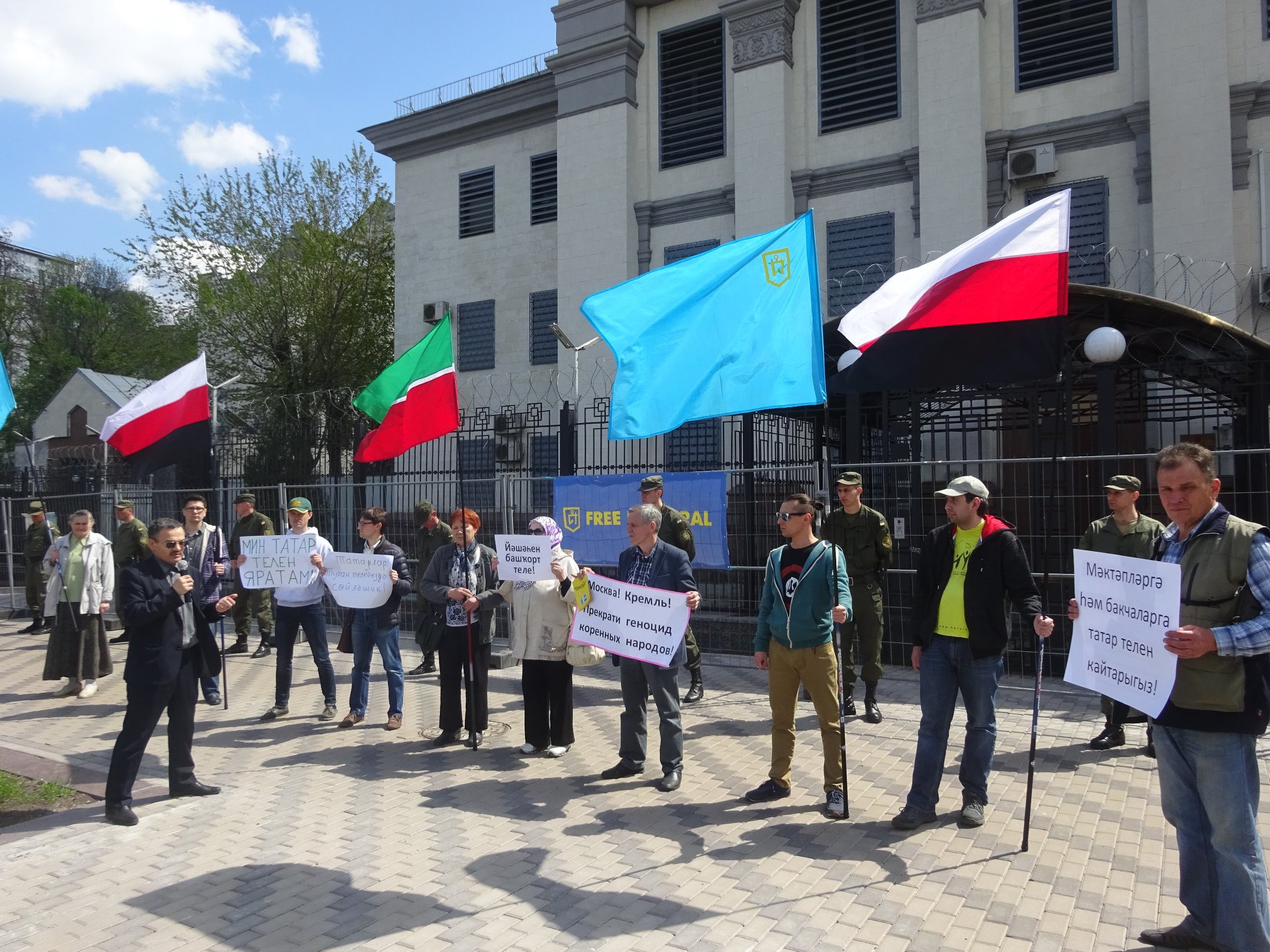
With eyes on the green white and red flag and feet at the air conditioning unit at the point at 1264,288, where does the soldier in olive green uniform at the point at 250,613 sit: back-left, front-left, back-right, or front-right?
front-right

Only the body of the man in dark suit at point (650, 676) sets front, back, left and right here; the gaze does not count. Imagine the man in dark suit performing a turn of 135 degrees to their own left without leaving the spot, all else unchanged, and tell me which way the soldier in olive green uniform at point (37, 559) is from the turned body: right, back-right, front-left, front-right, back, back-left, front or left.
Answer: back-left

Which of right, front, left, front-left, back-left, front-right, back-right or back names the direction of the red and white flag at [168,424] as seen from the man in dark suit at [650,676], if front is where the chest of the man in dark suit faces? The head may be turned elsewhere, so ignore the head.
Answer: right

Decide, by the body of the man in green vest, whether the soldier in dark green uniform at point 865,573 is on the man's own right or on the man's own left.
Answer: on the man's own right

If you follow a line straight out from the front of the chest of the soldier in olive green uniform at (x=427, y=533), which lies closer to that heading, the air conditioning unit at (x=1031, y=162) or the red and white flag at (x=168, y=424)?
the red and white flag

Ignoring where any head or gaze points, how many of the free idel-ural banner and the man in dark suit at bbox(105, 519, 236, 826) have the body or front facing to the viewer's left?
0

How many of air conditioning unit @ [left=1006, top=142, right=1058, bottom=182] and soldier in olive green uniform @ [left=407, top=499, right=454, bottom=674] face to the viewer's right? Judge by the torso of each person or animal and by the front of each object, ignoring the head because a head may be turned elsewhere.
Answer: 0

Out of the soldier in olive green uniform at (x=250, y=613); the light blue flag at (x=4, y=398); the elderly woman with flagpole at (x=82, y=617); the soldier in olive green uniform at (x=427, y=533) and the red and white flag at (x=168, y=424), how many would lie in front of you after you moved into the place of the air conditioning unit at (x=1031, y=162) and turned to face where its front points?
5

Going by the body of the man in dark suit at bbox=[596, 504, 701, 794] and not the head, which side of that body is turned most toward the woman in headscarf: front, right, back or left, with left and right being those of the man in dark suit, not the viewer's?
right

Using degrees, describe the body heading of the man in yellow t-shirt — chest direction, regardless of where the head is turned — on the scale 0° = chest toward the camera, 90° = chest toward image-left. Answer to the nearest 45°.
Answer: approximately 45°

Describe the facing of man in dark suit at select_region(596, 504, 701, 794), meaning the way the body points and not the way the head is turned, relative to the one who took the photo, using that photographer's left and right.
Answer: facing the viewer and to the left of the viewer
